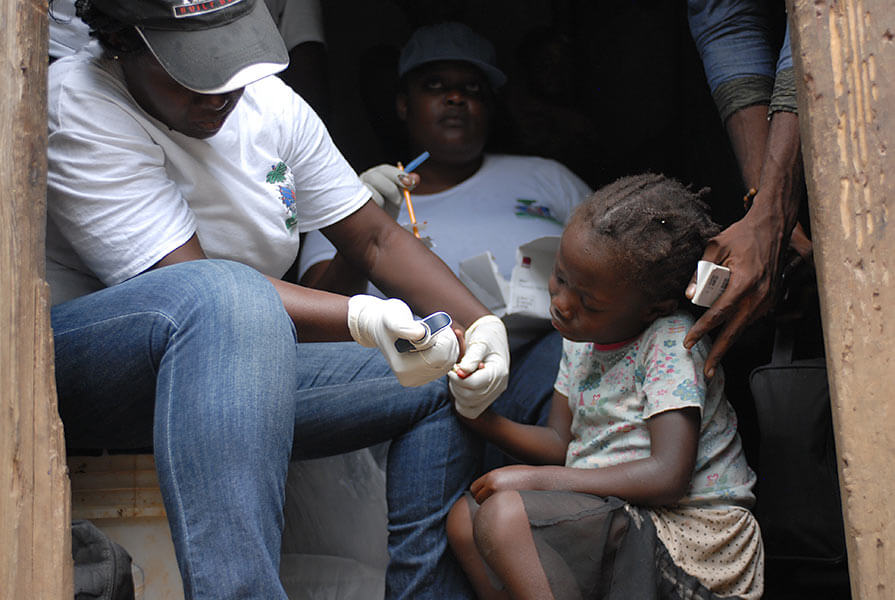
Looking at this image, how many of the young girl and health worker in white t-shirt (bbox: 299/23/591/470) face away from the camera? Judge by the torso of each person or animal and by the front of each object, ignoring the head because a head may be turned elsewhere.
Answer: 0

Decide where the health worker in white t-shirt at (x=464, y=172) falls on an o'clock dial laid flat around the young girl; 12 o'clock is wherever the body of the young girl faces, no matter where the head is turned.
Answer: The health worker in white t-shirt is roughly at 4 o'clock from the young girl.

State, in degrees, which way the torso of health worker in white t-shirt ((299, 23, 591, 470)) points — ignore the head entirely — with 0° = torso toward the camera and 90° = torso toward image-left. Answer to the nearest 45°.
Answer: approximately 0°

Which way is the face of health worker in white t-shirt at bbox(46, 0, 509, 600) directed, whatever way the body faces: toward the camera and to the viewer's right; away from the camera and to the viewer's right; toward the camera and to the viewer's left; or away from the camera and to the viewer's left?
toward the camera and to the viewer's right

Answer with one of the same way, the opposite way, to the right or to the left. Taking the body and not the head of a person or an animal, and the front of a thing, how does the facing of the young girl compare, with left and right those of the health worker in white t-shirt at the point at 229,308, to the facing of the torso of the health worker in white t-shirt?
to the right

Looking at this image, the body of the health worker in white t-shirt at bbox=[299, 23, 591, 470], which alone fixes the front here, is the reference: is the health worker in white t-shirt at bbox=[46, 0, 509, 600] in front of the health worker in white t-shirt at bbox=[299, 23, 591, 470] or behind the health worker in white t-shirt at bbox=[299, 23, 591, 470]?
in front

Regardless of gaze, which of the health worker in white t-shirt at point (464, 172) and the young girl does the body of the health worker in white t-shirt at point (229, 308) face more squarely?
the young girl

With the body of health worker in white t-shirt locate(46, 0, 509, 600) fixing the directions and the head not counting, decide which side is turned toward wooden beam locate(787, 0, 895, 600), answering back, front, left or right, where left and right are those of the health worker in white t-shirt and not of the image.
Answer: front

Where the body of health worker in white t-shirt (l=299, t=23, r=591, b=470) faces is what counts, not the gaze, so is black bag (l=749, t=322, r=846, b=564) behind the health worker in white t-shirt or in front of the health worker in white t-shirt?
in front

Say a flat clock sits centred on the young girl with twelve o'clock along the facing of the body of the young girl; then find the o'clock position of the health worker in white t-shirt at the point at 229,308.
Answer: The health worker in white t-shirt is roughly at 1 o'clock from the young girl.
